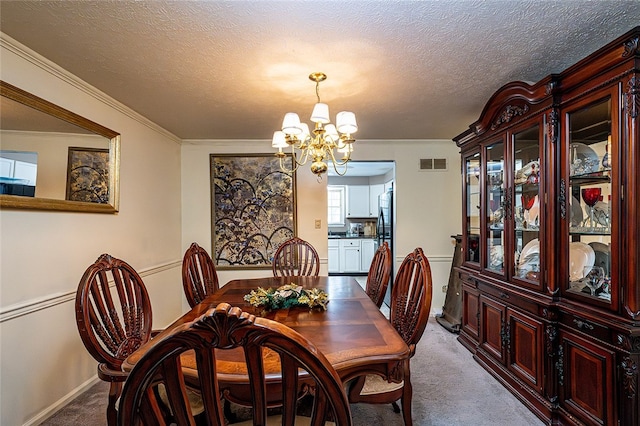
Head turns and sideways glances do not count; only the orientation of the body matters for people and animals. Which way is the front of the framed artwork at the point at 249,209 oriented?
toward the camera

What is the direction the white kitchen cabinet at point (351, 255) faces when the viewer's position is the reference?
facing the viewer

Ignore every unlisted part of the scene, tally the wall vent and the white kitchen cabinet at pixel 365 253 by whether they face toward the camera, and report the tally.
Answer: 2

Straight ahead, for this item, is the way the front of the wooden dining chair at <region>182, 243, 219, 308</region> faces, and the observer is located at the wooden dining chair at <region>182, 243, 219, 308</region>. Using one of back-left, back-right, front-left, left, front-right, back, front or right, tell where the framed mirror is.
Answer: back-right

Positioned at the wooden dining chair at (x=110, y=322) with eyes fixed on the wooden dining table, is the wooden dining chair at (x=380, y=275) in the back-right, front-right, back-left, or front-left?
front-left

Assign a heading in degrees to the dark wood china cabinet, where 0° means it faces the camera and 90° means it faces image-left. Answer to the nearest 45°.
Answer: approximately 45°

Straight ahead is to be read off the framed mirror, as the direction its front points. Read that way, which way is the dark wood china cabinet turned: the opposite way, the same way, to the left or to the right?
the opposite way

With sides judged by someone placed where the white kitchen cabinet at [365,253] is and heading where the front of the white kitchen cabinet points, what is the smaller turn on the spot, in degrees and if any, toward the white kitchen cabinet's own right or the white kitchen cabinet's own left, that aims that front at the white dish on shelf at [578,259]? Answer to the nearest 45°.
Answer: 0° — it already faces it

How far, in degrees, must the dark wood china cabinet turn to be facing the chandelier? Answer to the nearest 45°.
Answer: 0° — it already faces it

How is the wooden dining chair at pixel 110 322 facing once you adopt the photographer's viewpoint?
facing the viewer and to the right of the viewer

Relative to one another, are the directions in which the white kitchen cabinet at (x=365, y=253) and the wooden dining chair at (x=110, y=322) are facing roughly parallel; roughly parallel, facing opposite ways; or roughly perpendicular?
roughly perpendicular

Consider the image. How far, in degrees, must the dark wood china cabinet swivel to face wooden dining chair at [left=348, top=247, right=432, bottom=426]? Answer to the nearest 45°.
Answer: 0° — it already faces it

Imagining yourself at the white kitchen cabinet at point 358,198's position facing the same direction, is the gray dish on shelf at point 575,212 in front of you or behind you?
in front

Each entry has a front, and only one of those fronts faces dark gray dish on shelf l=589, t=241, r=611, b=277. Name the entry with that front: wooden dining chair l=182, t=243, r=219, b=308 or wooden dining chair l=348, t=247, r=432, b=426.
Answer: wooden dining chair l=182, t=243, r=219, b=308

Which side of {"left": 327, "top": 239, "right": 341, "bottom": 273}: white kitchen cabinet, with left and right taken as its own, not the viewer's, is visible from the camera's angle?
front

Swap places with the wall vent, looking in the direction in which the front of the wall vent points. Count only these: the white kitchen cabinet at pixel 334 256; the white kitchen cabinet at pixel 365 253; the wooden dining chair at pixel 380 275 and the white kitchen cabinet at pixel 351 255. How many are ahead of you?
1

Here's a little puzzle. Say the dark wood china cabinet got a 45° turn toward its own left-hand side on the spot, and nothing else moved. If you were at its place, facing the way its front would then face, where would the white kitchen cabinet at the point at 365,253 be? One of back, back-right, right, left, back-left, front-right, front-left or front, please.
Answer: back-right

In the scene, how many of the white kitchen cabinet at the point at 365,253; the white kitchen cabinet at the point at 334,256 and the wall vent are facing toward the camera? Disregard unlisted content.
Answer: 3

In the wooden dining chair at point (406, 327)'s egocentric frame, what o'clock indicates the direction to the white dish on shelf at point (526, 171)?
The white dish on shelf is roughly at 6 o'clock from the wooden dining chair.
